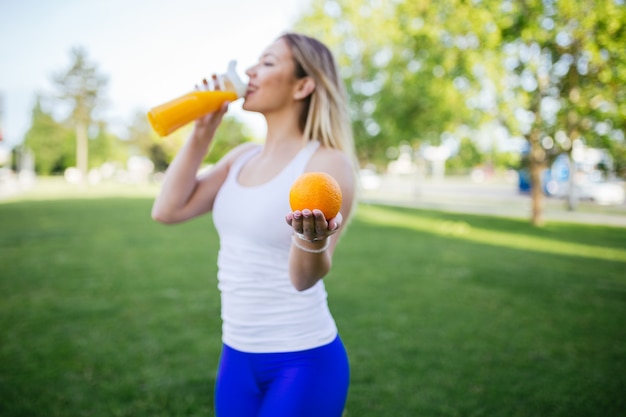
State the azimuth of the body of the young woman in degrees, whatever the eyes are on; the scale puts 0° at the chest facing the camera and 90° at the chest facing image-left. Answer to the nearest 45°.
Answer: approximately 45°

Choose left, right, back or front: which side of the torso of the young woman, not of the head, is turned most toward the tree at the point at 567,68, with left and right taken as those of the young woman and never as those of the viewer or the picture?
back

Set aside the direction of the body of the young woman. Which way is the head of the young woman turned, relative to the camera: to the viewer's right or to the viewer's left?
to the viewer's left

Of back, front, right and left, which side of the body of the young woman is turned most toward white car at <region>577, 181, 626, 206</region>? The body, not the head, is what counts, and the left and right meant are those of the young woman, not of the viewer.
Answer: back
